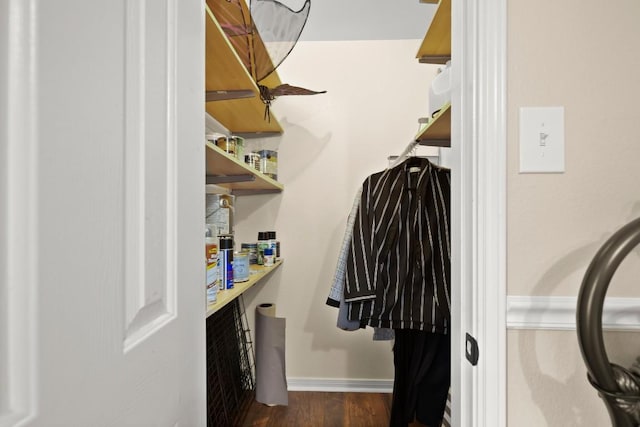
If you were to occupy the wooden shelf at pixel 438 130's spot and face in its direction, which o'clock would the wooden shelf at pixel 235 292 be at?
the wooden shelf at pixel 235 292 is roughly at 11 o'clock from the wooden shelf at pixel 438 130.

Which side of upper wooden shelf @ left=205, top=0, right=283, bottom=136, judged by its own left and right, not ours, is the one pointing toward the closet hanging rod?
front

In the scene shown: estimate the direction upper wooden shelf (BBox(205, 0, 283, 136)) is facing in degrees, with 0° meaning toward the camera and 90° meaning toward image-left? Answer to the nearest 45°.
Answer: approximately 270°

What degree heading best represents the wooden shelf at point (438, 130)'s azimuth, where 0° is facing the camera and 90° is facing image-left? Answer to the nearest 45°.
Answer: approximately 90°

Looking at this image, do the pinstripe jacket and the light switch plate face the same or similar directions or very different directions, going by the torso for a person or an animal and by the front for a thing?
same or similar directions

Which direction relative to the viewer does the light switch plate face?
toward the camera

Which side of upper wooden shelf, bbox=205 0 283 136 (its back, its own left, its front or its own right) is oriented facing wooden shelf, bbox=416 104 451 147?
front

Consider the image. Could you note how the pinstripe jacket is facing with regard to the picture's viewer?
facing the viewer

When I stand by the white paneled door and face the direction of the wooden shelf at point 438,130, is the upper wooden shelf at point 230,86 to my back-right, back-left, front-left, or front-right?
front-left

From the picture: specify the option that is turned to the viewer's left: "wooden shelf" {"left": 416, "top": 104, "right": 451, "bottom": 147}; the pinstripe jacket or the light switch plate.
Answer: the wooden shelf

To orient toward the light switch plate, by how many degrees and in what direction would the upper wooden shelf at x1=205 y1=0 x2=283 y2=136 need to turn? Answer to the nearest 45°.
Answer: approximately 45° to its right
